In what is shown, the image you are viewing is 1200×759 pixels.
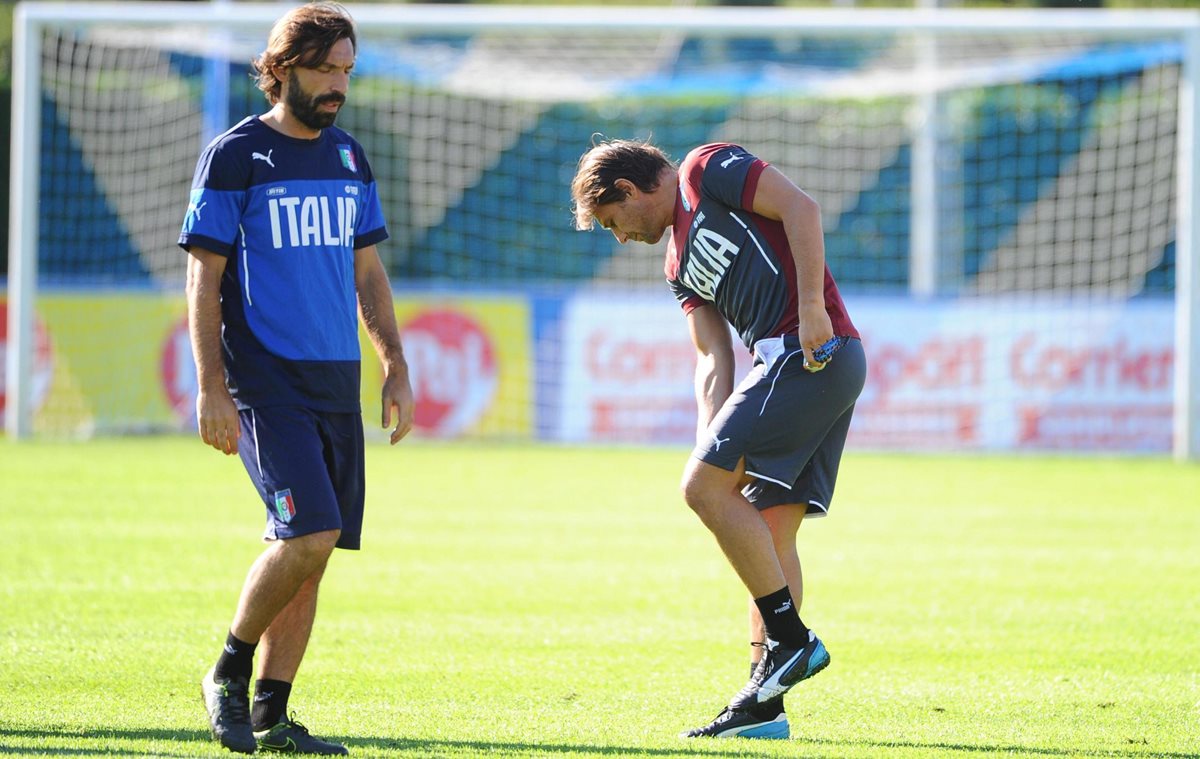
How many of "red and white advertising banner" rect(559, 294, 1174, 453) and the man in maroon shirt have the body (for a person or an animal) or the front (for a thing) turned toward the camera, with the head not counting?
1

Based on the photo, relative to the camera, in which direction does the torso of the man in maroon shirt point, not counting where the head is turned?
to the viewer's left

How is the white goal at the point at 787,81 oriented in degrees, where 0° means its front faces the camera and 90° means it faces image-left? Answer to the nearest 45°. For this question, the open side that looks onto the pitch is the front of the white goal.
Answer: approximately 0°

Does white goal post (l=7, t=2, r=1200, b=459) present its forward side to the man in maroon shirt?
yes

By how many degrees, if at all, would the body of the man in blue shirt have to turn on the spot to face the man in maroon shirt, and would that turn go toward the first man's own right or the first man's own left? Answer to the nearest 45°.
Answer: approximately 45° to the first man's own left

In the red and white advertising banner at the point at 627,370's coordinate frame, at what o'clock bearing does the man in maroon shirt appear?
The man in maroon shirt is roughly at 12 o'clock from the red and white advertising banner.

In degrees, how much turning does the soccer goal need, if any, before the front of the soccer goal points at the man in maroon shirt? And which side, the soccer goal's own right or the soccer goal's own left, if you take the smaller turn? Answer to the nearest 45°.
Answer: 0° — it already faces them
